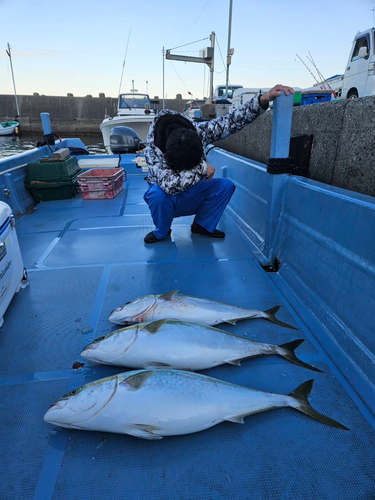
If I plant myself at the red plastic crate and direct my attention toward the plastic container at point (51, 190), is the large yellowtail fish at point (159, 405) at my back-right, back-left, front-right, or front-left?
back-left

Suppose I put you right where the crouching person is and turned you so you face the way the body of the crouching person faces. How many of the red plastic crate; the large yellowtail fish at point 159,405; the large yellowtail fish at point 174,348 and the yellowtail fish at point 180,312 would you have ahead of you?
3

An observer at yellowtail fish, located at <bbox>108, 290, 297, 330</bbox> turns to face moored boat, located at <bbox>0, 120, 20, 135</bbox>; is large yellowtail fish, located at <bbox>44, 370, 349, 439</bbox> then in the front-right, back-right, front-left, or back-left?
back-left

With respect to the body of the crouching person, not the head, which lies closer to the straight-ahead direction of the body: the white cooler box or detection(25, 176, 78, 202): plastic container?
the white cooler box

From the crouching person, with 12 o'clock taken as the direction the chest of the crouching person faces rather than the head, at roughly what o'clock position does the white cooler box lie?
The white cooler box is roughly at 1 o'clock from the crouching person.

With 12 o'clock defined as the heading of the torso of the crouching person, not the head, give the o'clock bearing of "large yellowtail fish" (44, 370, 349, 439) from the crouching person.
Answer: The large yellowtail fish is roughly at 12 o'clock from the crouching person.

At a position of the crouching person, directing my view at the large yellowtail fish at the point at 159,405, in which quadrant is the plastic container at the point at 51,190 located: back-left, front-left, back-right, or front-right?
back-right

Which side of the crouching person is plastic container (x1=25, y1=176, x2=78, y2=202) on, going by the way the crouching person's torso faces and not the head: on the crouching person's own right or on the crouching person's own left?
on the crouching person's own right

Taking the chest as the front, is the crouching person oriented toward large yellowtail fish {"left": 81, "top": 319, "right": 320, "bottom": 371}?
yes
